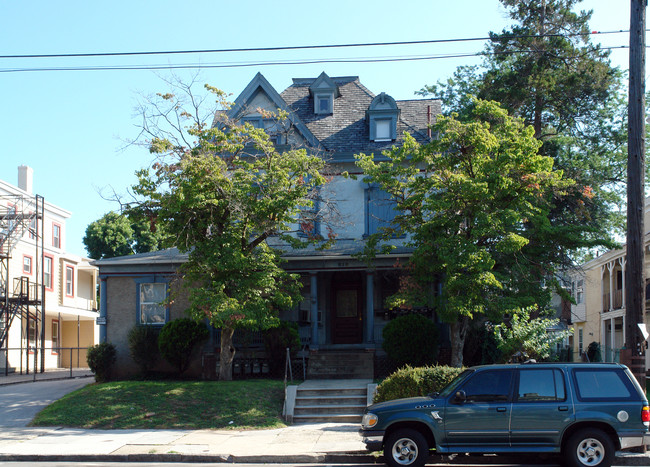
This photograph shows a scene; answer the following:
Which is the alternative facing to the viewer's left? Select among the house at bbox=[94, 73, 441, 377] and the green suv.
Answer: the green suv

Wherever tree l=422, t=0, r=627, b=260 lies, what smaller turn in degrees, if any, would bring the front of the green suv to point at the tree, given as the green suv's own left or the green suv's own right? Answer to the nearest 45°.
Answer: approximately 90° to the green suv's own right

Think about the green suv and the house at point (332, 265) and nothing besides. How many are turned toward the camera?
1

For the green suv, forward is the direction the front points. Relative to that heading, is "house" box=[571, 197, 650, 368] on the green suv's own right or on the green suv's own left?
on the green suv's own right

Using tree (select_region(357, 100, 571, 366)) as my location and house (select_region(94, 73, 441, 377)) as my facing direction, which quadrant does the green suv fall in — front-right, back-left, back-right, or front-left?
back-left

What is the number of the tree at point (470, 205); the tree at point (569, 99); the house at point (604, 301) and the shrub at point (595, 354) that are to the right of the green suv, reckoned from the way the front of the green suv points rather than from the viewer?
4

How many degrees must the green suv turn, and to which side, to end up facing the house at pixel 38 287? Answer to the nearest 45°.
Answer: approximately 45° to its right

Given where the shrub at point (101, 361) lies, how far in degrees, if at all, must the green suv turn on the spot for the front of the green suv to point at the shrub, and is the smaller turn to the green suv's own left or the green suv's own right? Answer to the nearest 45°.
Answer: approximately 45° to the green suv's own right

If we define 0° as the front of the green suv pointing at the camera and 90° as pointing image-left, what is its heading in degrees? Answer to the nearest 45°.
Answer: approximately 90°

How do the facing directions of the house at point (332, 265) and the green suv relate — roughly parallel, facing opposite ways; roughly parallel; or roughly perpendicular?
roughly perpendicular
